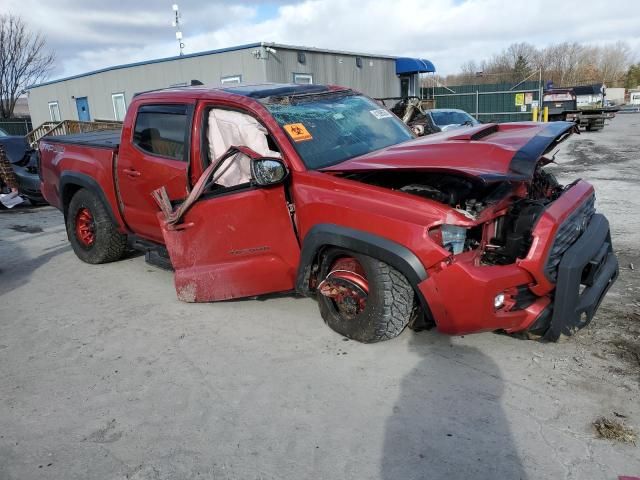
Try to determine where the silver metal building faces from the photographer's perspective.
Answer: facing the viewer and to the right of the viewer

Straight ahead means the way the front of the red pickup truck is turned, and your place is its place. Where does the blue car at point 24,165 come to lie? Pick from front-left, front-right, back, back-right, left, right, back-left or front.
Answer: back

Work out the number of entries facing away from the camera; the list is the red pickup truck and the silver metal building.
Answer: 0

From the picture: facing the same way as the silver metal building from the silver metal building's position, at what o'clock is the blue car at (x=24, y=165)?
The blue car is roughly at 2 o'clock from the silver metal building.

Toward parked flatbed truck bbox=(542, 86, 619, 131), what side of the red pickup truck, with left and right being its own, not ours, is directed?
left

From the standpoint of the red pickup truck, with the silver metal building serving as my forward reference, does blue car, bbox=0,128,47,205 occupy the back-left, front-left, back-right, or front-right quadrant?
front-left

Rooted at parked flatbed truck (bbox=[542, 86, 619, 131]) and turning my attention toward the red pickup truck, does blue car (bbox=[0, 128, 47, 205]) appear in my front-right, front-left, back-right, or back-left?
front-right
